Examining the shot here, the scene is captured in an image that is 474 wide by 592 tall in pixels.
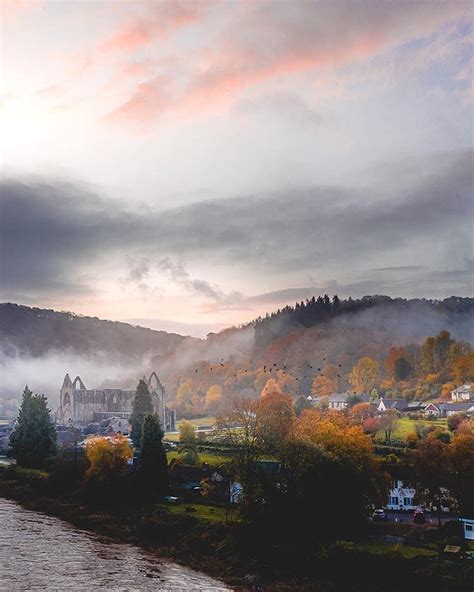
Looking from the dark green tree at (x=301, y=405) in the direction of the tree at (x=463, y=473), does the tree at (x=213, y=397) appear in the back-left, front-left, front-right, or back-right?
back-right

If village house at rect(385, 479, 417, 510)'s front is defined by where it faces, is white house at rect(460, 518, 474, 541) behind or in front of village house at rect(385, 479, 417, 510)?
in front

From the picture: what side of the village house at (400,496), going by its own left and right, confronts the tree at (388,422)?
back

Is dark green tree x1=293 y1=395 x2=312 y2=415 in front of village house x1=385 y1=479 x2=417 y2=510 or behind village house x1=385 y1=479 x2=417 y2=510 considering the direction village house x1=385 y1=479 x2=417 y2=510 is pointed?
behind

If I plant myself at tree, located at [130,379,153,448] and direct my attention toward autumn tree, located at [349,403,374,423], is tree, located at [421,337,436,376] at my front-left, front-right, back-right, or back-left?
front-left

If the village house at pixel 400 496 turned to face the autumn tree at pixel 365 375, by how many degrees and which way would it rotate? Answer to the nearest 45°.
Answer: approximately 180°

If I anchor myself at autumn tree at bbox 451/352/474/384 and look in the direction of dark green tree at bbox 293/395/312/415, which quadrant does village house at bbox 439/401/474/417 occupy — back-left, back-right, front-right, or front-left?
front-left

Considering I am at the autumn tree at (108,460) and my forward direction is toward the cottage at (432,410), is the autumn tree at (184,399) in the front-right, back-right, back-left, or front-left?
front-left

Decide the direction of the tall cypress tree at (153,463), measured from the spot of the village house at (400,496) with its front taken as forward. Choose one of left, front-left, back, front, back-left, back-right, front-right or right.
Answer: right

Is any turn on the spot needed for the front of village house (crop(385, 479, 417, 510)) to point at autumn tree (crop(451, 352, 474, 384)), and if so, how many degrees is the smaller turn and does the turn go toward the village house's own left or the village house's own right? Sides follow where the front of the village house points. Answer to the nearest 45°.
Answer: approximately 180°

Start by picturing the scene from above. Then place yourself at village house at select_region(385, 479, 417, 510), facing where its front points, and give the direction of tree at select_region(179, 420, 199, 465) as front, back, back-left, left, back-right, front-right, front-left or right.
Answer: back-right

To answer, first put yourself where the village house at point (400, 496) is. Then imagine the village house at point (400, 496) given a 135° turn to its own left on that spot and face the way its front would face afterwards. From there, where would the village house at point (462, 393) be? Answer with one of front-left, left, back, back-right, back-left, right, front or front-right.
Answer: front-left

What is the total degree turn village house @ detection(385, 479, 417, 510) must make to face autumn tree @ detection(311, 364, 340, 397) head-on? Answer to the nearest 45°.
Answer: approximately 180°

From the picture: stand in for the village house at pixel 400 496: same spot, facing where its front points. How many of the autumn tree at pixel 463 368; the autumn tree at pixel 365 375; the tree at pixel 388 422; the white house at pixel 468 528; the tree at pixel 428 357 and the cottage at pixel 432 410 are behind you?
5

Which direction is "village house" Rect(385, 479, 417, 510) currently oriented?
toward the camera
